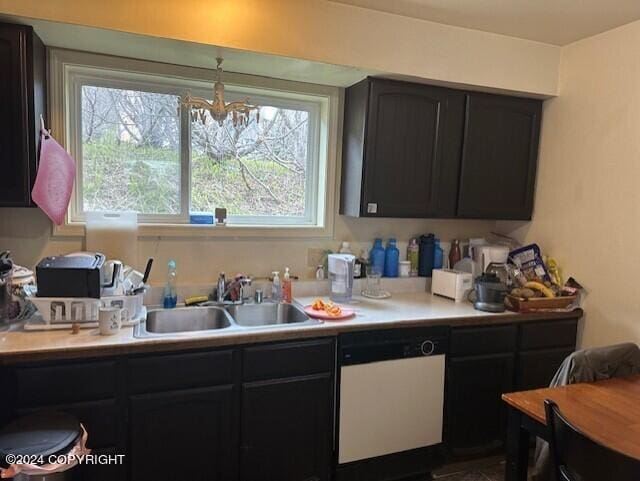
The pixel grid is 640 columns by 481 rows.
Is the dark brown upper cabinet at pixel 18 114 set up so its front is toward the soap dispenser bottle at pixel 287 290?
no

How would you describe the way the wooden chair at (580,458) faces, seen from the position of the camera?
facing away from the viewer and to the right of the viewer

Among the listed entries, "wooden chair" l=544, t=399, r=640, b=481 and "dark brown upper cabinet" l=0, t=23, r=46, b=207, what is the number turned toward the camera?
1

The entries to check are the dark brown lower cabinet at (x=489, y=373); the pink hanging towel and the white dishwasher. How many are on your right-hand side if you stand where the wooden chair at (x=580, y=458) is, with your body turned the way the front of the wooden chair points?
0

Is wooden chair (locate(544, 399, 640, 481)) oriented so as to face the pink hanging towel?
no

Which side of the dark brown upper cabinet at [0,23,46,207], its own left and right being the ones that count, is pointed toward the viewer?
front

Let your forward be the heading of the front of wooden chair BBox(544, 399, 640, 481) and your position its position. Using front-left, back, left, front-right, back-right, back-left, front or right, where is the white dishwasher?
left

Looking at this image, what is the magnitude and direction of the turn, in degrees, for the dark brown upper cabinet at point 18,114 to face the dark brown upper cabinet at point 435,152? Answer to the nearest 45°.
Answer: approximately 90° to its left

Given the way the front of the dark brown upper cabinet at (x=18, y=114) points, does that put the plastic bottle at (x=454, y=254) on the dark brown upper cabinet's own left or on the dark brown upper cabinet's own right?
on the dark brown upper cabinet's own left

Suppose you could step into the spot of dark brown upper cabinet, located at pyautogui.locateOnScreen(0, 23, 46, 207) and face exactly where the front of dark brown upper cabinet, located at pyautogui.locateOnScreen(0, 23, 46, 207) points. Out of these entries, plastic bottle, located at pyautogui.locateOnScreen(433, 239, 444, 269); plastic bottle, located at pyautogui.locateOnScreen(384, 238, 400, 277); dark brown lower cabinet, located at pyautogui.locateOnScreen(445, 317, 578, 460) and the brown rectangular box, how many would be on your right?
0

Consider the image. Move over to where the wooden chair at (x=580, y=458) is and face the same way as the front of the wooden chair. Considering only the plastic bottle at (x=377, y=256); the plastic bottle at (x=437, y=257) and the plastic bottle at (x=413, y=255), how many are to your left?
3
